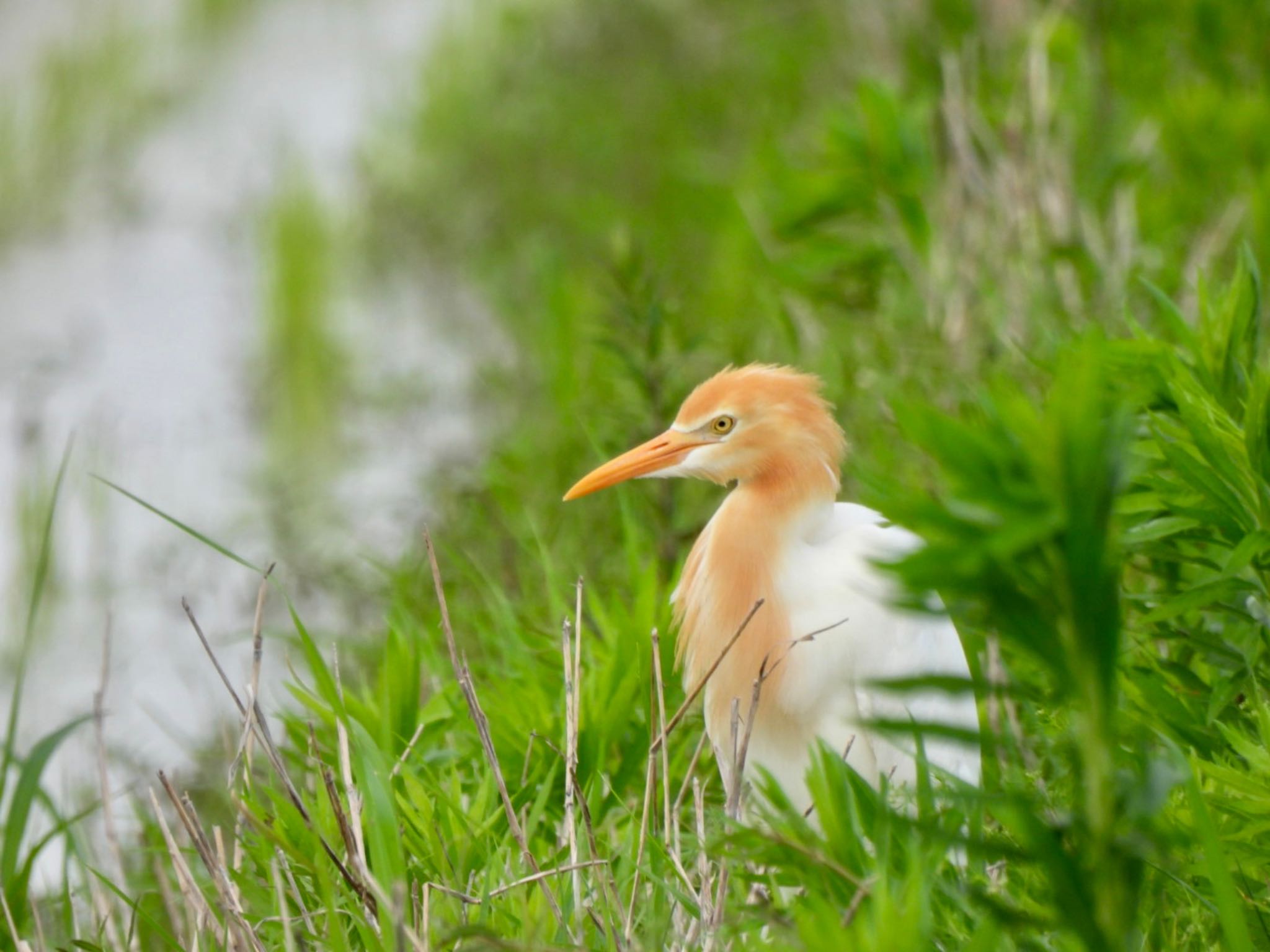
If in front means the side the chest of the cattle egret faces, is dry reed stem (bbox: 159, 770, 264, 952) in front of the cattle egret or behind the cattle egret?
in front

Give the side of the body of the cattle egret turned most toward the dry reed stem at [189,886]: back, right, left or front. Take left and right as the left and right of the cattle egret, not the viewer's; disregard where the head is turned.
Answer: front

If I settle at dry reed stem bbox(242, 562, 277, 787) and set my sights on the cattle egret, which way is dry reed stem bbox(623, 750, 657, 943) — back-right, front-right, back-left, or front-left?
front-right

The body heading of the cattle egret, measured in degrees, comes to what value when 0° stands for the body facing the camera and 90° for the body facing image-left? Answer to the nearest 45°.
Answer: approximately 45°

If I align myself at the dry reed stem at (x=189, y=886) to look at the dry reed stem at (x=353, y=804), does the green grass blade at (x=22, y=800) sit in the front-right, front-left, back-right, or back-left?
back-left

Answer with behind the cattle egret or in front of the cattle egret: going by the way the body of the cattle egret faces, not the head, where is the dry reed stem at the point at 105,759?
in front
